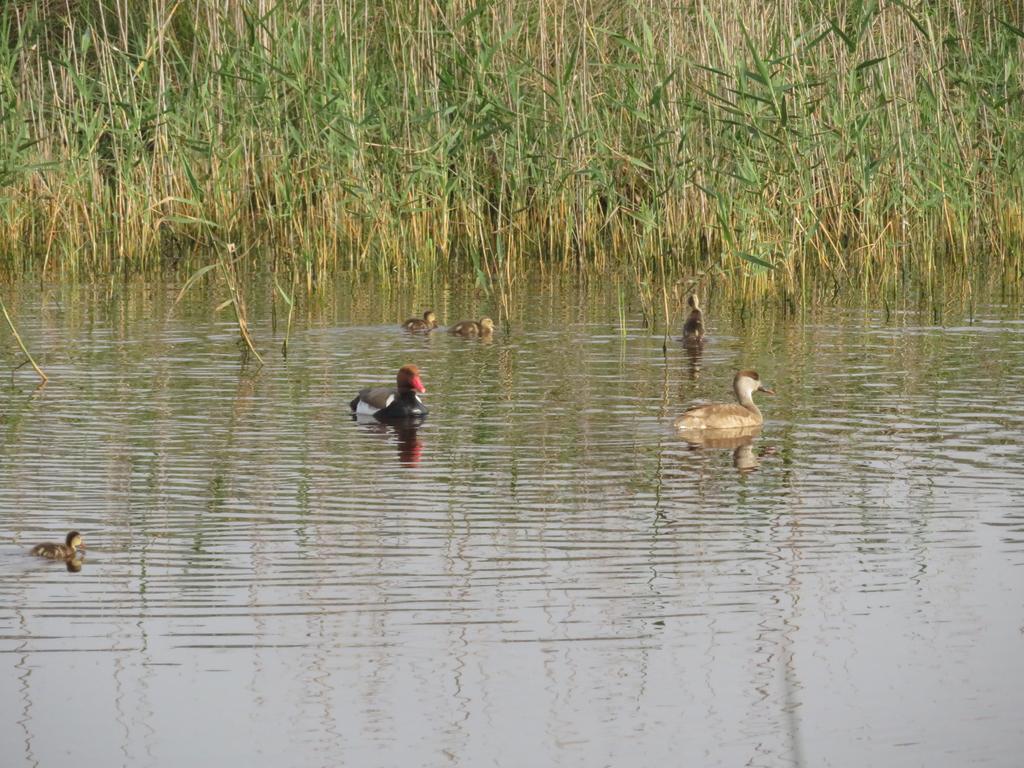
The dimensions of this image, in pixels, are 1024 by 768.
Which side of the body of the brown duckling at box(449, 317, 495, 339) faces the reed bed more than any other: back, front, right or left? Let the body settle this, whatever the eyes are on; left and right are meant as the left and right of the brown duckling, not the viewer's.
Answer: left

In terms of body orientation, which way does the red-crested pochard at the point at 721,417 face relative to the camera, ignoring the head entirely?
to the viewer's right

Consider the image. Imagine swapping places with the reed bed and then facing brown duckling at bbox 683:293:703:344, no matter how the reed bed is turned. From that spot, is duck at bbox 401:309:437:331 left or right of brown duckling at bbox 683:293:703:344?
right

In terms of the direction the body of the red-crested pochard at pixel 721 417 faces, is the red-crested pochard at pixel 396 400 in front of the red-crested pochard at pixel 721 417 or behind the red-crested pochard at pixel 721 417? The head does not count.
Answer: behind

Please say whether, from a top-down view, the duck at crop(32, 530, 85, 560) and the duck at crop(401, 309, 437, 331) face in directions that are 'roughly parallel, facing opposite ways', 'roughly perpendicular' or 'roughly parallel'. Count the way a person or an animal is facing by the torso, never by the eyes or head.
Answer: roughly parallel

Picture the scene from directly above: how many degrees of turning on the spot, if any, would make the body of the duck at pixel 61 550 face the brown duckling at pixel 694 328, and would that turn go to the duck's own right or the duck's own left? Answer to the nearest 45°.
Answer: approximately 45° to the duck's own left

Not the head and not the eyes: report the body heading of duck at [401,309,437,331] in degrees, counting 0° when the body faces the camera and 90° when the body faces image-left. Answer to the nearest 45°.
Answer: approximately 270°

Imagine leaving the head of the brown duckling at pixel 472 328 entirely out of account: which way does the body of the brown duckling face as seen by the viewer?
to the viewer's right

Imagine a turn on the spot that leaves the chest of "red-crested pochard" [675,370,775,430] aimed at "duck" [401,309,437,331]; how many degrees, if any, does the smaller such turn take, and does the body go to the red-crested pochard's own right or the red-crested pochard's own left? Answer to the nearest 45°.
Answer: approximately 135° to the red-crested pochard's own left

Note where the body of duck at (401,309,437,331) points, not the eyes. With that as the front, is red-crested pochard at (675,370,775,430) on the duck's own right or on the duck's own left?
on the duck's own right

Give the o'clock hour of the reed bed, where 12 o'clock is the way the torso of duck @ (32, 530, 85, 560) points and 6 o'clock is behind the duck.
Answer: The reed bed is roughly at 10 o'clock from the duck.

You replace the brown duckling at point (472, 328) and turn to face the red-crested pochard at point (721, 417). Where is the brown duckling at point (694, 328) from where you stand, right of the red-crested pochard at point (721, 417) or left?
left

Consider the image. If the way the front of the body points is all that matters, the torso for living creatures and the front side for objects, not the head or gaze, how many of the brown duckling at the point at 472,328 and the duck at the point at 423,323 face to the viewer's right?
2

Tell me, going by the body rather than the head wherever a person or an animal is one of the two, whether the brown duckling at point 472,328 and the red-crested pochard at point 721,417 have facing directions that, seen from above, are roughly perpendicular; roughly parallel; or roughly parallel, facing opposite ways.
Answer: roughly parallel

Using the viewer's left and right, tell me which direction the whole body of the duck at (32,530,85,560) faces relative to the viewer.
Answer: facing to the right of the viewer
